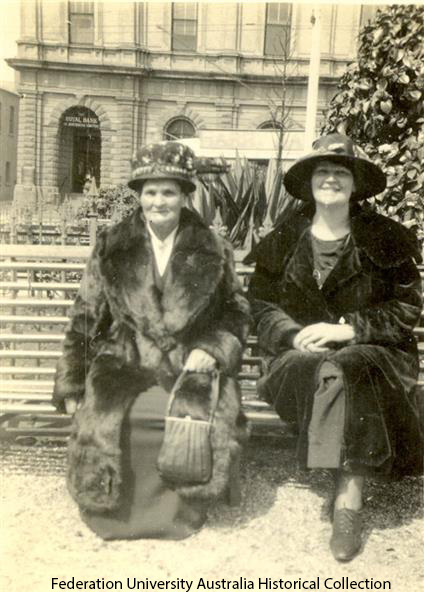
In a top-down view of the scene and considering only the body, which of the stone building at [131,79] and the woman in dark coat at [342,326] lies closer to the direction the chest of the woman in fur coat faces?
the woman in dark coat

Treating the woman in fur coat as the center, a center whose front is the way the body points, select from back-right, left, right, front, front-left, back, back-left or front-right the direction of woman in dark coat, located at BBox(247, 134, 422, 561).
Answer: left

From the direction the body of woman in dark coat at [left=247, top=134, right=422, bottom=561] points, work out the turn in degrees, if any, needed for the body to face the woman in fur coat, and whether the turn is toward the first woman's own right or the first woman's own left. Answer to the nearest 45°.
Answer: approximately 90° to the first woman's own right

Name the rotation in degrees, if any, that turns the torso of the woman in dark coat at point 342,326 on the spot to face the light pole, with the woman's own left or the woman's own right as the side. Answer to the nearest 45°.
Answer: approximately 180°

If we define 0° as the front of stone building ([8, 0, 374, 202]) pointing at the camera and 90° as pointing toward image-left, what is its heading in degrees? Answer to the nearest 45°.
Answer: approximately 0°

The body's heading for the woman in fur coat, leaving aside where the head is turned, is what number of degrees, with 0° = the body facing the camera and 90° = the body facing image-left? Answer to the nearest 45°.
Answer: approximately 0°

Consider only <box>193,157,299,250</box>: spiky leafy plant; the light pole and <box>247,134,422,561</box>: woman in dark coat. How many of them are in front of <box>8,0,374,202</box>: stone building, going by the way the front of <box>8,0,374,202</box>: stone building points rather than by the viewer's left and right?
3

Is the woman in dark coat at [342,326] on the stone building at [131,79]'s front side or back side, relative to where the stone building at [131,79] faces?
on the front side

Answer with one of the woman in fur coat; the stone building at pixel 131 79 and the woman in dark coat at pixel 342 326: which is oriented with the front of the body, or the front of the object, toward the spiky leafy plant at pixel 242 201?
the stone building
